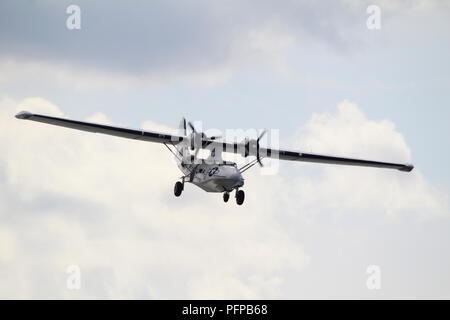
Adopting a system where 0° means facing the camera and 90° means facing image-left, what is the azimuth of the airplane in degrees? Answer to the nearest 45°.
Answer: approximately 0°
